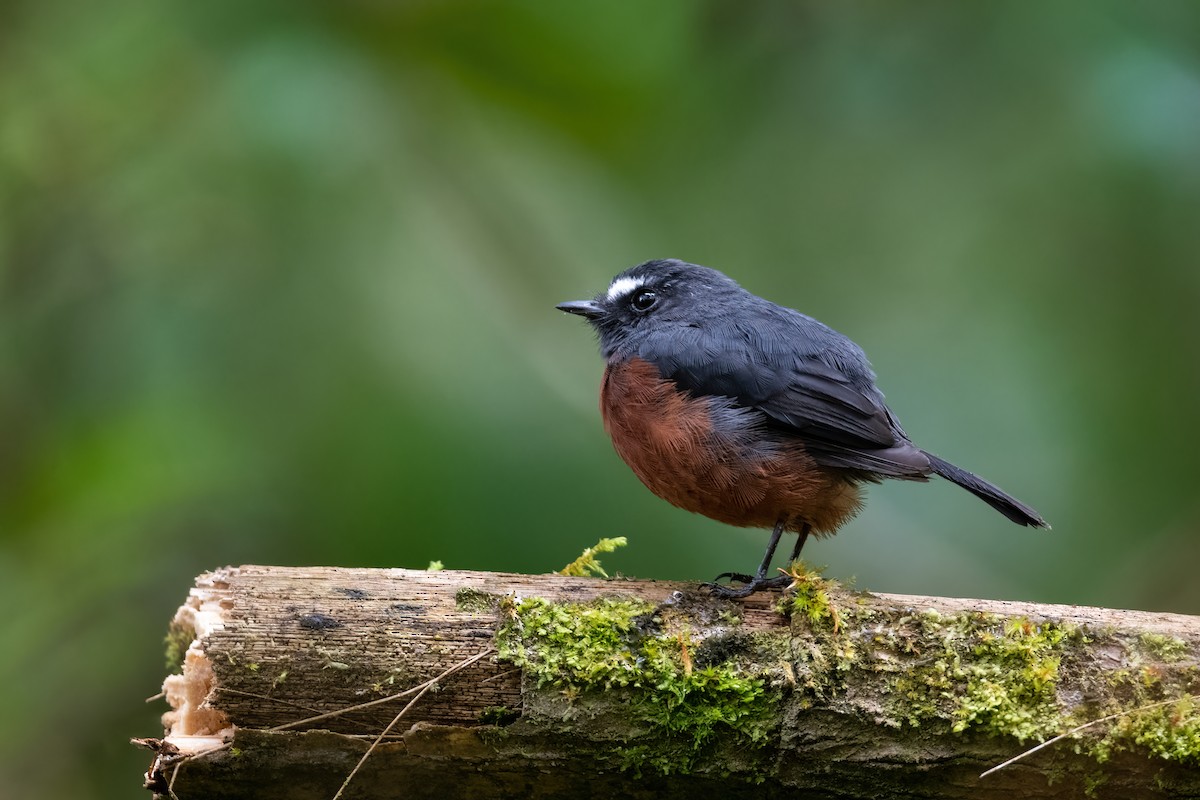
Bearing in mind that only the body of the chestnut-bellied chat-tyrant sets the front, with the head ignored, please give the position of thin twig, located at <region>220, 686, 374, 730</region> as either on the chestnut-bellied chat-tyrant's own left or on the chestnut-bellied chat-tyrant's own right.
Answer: on the chestnut-bellied chat-tyrant's own left

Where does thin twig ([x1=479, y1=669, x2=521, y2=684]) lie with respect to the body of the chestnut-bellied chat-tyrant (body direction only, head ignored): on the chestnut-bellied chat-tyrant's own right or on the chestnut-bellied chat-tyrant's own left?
on the chestnut-bellied chat-tyrant's own left

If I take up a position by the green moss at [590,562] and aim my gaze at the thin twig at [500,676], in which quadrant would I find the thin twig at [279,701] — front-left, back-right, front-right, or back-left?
front-right

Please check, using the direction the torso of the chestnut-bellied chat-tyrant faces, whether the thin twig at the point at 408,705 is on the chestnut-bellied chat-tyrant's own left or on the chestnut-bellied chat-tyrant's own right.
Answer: on the chestnut-bellied chat-tyrant's own left

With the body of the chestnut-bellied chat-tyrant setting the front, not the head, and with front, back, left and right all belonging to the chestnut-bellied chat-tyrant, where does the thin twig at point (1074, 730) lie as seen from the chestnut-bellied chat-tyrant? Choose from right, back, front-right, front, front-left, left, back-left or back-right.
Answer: back-left

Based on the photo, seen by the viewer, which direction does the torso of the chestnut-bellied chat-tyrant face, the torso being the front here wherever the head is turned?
to the viewer's left
